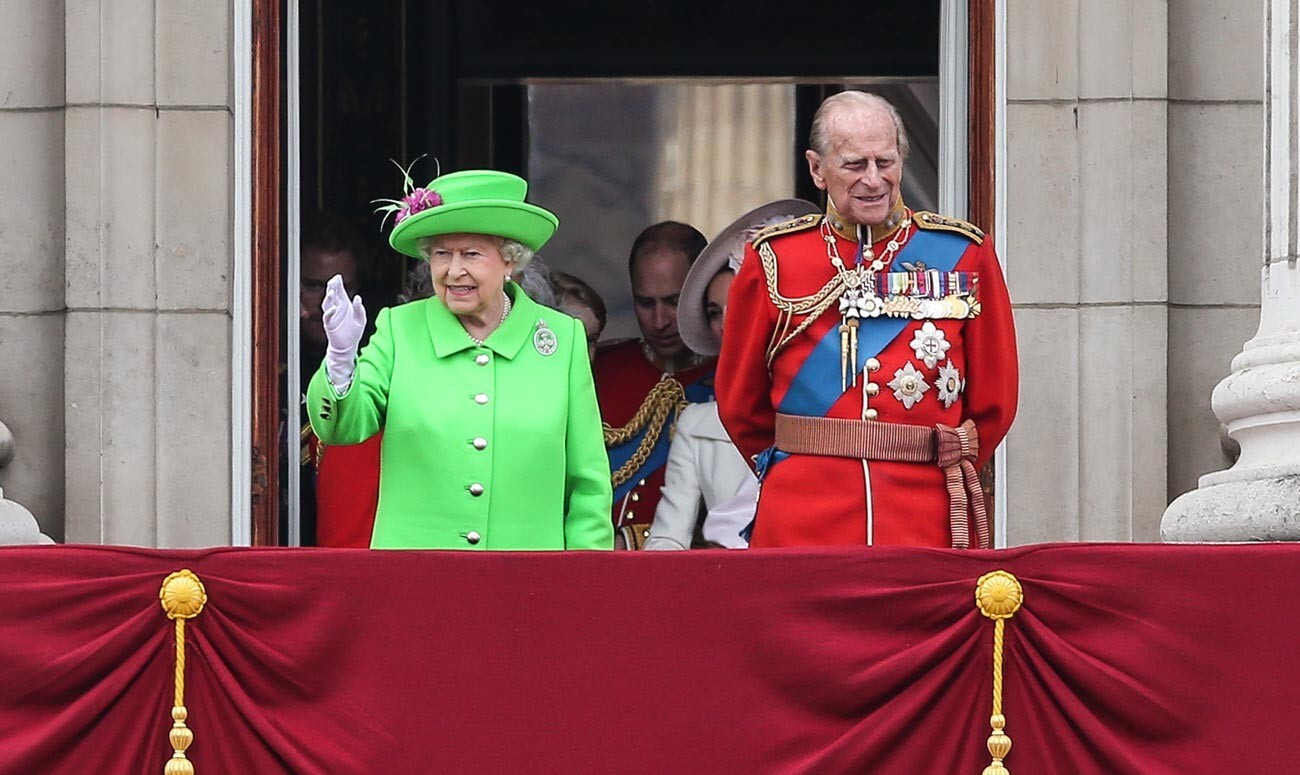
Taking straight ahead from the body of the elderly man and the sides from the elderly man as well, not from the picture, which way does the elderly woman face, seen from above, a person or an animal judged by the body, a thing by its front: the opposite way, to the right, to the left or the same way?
the same way

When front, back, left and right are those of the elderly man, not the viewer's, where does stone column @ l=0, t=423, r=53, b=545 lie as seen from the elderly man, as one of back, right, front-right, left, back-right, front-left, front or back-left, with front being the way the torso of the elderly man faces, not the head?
right

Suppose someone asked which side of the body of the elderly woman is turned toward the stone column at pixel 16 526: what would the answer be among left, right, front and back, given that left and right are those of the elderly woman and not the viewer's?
right

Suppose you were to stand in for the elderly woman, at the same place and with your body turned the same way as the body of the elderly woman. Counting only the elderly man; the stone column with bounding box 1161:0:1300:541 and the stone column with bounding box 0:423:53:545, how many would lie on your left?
2

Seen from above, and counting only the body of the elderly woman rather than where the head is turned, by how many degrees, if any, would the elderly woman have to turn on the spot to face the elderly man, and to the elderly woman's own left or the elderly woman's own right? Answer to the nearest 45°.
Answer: approximately 90° to the elderly woman's own left

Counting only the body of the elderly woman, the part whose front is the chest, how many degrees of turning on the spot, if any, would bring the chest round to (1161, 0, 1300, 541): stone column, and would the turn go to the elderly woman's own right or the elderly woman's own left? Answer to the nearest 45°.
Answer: approximately 90° to the elderly woman's own left

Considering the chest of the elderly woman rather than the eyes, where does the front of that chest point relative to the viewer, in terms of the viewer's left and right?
facing the viewer

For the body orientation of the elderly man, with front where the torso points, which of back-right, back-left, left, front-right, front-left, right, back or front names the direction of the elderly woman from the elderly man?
right

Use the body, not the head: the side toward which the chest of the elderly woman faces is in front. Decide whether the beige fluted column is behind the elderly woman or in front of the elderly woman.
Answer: behind

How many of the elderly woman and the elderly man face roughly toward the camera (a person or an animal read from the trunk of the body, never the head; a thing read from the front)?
2

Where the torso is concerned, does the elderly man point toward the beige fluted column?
no
